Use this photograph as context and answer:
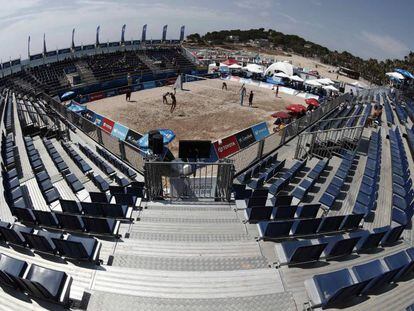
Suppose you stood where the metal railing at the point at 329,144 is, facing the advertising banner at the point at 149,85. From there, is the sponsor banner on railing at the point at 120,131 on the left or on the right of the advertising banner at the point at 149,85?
left

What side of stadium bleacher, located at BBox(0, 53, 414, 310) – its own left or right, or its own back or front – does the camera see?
back

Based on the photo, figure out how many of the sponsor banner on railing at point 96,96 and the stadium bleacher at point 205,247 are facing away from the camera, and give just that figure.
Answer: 1

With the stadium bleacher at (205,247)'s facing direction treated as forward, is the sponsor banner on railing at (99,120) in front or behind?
in front

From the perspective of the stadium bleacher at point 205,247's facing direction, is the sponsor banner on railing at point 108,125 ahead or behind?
ahead

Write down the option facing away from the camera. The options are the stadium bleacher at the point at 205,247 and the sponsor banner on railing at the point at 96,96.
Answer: the stadium bleacher

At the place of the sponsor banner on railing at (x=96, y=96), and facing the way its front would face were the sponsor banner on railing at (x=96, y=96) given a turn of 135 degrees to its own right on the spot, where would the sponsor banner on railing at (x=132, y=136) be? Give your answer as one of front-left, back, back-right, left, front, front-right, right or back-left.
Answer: left

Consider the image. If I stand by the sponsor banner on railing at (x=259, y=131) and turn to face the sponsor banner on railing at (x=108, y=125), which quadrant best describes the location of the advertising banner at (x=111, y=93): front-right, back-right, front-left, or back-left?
front-right
